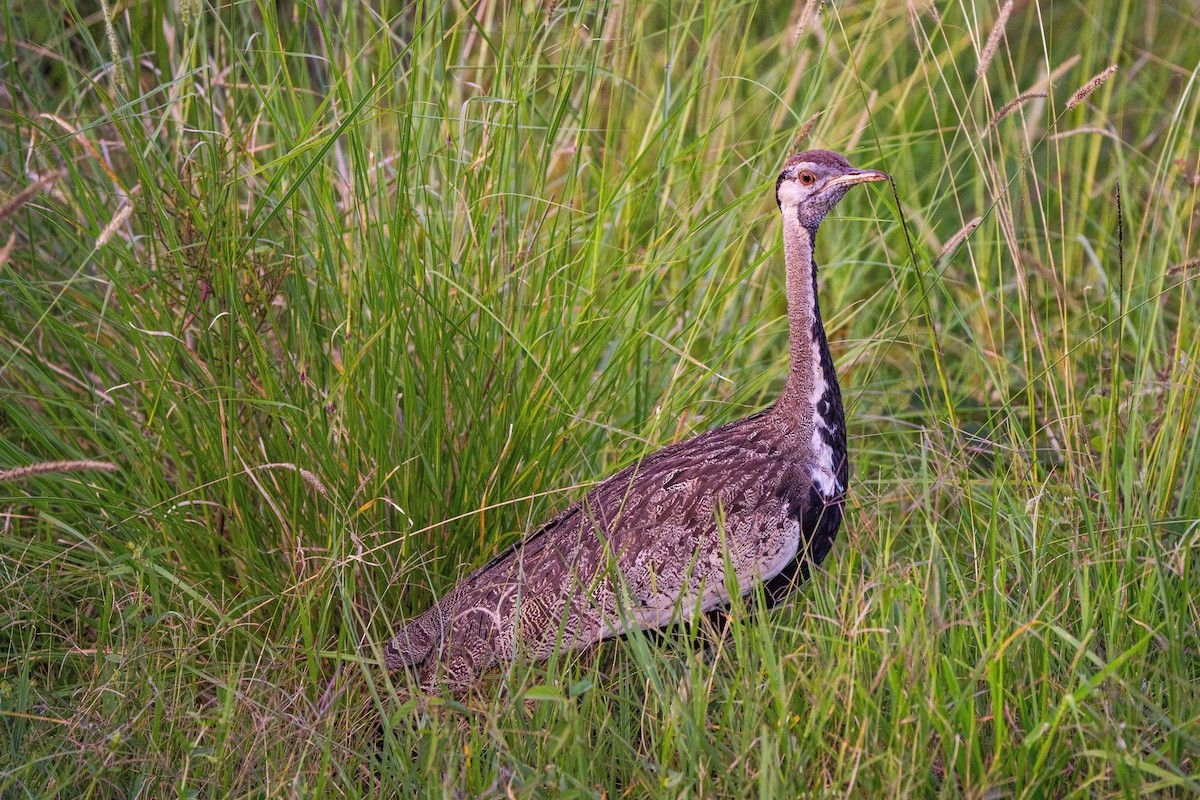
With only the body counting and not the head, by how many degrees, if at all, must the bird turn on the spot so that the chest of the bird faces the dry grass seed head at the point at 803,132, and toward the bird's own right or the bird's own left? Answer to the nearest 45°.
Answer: approximately 90° to the bird's own left

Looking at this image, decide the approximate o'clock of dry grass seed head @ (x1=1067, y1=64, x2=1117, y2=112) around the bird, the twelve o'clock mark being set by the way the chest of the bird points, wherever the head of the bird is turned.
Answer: The dry grass seed head is roughly at 11 o'clock from the bird.

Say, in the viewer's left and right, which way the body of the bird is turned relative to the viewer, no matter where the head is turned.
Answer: facing to the right of the viewer

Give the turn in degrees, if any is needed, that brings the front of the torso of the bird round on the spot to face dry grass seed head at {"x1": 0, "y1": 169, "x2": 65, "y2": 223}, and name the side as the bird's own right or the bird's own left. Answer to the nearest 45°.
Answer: approximately 180°
